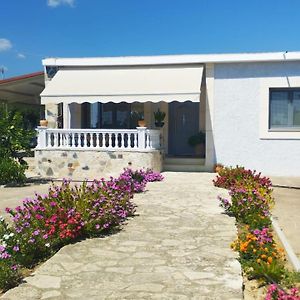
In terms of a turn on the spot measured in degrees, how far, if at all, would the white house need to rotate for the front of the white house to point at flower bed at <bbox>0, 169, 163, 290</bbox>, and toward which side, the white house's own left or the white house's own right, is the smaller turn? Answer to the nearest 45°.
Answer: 0° — it already faces it

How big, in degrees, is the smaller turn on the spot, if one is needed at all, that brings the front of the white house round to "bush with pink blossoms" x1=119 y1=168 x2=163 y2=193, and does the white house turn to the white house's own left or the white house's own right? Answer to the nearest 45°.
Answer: approximately 45° to the white house's own right

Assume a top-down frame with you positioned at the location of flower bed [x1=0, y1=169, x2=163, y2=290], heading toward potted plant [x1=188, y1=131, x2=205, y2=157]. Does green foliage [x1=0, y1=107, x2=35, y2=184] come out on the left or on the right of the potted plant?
left

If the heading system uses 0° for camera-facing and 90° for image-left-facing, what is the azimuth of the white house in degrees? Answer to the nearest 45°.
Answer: approximately 0°

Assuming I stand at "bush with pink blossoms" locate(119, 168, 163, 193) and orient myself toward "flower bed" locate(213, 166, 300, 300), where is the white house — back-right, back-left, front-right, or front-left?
back-left

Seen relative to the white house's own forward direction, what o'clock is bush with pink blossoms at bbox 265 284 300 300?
The bush with pink blossoms is roughly at 12 o'clock from the white house.

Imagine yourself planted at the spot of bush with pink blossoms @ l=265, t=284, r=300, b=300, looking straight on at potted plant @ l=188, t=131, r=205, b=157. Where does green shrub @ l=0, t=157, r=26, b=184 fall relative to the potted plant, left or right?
left

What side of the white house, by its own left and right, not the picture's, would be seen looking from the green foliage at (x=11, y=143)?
right

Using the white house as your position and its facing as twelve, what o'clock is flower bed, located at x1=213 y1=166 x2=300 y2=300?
The flower bed is roughly at 12 o'clock from the white house.

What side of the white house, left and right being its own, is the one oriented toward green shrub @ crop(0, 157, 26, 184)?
right
